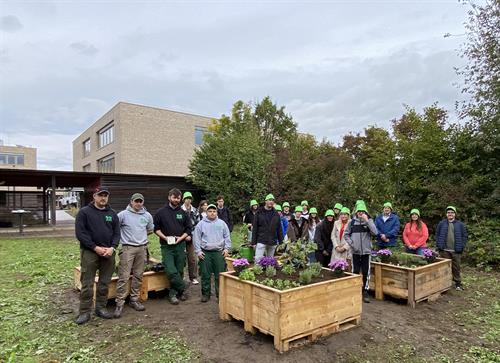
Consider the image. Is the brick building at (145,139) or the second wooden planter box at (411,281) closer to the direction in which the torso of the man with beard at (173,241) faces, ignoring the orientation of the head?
the second wooden planter box

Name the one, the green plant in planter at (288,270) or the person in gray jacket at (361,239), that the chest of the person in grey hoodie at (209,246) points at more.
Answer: the green plant in planter

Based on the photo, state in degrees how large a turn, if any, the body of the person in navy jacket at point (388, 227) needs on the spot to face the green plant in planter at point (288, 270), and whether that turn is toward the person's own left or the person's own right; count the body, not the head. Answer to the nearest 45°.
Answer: approximately 45° to the person's own right

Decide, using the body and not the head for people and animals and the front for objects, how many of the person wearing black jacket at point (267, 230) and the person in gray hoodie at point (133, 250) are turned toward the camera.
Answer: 2

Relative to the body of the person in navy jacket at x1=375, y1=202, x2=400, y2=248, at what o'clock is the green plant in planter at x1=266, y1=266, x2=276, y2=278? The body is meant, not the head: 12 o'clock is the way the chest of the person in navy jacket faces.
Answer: The green plant in planter is roughly at 1 o'clock from the person in navy jacket.

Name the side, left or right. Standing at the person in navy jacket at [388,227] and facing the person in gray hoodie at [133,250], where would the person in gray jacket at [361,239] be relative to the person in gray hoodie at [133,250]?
left

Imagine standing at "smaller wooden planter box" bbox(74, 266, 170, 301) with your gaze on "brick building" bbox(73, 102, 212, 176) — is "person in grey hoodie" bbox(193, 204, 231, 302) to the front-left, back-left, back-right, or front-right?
back-right

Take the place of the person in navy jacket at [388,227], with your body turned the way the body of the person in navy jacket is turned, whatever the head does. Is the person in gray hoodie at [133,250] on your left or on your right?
on your right

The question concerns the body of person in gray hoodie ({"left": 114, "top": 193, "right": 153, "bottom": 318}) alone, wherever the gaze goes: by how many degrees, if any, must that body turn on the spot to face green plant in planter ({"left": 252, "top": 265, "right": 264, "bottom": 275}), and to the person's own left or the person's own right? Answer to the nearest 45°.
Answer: approximately 45° to the person's own left
